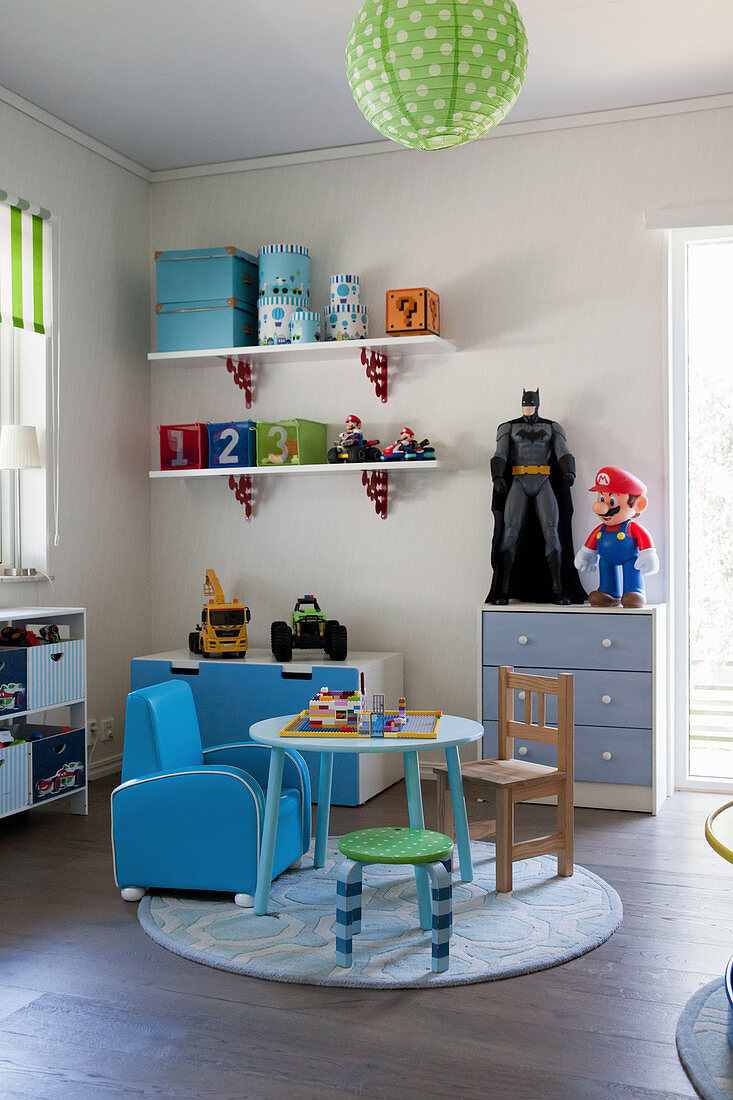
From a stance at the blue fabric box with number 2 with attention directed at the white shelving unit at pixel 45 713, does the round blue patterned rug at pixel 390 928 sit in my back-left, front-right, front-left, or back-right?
front-left

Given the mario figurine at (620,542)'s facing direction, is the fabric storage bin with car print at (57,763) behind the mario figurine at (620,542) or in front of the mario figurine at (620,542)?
in front

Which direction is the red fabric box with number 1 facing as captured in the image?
toward the camera

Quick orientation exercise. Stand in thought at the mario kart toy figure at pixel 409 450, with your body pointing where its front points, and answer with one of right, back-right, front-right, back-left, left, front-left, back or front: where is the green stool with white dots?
front-left

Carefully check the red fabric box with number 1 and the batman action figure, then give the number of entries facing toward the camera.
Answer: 2

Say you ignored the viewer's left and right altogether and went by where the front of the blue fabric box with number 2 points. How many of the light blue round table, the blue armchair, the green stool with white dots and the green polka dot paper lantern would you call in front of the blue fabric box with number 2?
4

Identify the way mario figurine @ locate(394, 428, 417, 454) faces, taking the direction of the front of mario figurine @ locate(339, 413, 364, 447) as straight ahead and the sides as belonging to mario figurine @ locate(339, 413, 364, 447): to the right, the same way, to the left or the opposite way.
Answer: the same way

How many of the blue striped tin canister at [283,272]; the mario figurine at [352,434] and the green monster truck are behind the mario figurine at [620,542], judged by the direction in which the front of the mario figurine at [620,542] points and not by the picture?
0

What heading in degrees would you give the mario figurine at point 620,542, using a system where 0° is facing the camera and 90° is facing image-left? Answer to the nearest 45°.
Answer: approximately 45°

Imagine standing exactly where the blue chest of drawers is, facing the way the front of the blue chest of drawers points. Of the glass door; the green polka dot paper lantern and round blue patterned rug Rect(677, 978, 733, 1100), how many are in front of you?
2

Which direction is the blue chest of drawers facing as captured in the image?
toward the camera

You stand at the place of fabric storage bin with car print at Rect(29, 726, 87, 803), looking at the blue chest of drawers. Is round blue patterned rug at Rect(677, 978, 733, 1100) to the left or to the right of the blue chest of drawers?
right

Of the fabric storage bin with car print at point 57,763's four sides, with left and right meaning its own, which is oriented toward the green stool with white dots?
front

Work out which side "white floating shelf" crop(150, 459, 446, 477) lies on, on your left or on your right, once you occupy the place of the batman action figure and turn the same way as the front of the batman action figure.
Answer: on your right

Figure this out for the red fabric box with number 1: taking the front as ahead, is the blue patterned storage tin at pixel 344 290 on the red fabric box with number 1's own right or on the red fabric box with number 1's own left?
on the red fabric box with number 1's own left

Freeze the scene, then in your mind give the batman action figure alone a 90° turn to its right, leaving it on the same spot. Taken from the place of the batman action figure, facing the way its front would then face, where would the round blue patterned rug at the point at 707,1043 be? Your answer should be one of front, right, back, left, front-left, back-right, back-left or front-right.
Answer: left

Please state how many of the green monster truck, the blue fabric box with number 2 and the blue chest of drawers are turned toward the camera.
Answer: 3
